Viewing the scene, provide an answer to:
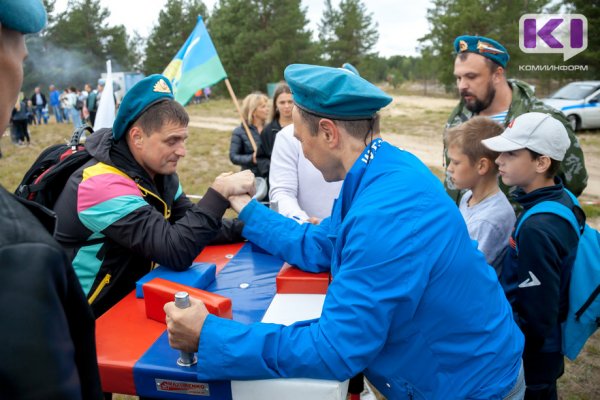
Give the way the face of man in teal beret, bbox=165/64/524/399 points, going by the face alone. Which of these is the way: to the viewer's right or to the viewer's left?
to the viewer's left

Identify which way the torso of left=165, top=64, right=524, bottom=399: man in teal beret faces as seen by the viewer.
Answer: to the viewer's left

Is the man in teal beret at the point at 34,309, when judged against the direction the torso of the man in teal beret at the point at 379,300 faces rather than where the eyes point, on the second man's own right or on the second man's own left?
on the second man's own left

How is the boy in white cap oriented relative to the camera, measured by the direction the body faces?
to the viewer's left

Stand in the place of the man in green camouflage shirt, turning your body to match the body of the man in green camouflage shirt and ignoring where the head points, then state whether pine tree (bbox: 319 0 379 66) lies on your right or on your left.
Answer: on your right

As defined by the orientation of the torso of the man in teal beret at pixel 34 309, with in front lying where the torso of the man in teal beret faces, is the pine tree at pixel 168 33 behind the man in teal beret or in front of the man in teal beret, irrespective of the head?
in front

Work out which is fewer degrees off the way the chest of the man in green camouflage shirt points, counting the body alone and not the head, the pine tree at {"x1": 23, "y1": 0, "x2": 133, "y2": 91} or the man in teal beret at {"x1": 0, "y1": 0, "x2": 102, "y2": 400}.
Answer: the man in teal beret

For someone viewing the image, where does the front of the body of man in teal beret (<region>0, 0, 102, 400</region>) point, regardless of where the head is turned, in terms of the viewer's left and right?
facing away from the viewer and to the right of the viewer

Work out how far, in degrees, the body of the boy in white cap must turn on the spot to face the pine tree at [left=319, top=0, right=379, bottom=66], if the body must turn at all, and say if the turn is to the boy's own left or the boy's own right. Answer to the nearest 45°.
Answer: approximately 90° to the boy's own right

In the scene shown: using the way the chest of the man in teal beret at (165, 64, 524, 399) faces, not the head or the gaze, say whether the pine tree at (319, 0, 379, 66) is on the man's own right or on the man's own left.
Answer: on the man's own right

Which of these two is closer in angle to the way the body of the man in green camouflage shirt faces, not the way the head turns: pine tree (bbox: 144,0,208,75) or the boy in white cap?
the boy in white cap

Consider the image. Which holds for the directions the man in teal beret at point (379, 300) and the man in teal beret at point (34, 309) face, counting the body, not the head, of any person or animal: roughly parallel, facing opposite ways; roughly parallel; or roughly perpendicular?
roughly perpendicular
